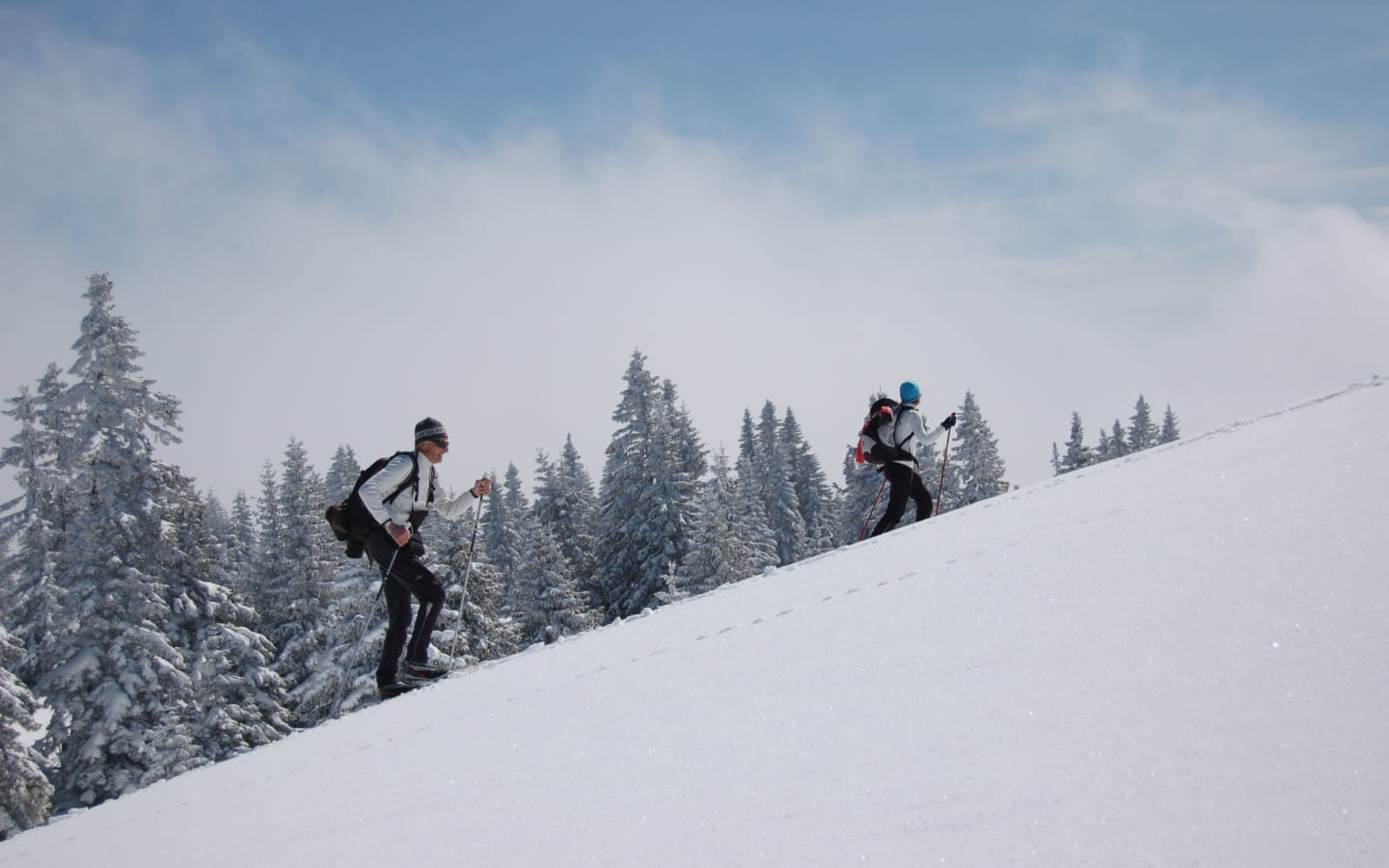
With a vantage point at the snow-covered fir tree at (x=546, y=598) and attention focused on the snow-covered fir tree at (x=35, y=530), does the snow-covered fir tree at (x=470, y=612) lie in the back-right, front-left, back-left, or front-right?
front-left

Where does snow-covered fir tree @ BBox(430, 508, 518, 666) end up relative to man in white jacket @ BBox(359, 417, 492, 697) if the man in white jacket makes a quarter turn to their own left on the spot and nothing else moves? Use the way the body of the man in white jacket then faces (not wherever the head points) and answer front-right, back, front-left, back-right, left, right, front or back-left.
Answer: front

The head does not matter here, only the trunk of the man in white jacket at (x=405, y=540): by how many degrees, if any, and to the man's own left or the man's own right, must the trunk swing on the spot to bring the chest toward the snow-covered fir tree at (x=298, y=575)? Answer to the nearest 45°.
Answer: approximately 90° to the man's own left

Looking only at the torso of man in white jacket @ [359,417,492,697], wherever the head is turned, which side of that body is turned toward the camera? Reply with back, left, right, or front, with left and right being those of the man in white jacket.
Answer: right

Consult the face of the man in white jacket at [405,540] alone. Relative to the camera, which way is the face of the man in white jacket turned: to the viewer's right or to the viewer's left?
to the viewer's right

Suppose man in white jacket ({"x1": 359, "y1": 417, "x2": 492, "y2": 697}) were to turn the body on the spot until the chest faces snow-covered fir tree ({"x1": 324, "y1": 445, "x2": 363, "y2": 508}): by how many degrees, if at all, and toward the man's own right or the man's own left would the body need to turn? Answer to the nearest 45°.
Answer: approximately 90° to the man's own left

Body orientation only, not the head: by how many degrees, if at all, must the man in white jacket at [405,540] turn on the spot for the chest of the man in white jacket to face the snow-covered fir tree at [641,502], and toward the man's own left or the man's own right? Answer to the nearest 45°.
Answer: approximately 90° to the man's own left

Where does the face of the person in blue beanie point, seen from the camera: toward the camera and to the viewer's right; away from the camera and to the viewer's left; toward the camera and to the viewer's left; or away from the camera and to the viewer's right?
away from the camera and to the viewer's right

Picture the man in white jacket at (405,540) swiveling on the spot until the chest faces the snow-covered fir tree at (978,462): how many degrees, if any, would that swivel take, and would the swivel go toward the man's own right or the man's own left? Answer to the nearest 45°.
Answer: approximately 45° to the man's own left

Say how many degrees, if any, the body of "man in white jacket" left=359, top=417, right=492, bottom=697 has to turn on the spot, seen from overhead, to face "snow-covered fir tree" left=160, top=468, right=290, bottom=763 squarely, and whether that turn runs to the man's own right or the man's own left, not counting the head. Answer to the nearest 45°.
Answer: approximately 90° to the man's own left

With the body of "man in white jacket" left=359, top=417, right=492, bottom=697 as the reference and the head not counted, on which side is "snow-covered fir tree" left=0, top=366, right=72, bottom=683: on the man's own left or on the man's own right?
on the man's own left

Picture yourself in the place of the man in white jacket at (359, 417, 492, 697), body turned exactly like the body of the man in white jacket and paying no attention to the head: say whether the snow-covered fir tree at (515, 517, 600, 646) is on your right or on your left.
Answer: on your left

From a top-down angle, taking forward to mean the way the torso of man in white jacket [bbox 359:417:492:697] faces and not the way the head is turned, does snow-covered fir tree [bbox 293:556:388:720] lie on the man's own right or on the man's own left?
on the man's own left
